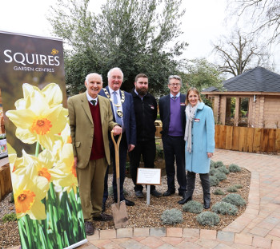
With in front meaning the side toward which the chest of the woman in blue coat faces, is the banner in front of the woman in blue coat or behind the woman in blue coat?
in front

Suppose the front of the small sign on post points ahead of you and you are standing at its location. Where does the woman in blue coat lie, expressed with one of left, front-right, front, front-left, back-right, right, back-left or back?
left

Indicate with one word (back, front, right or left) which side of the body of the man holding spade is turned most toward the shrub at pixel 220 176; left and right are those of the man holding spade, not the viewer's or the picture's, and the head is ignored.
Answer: left

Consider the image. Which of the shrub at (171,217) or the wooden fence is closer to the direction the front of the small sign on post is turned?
the shrub

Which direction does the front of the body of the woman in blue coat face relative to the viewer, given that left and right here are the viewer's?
facing the viewer and to the left of the viewer

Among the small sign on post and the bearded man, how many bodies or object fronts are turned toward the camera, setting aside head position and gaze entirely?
2

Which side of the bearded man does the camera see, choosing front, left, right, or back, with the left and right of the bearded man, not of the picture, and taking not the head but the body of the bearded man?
front

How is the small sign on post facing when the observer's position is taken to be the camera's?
facing the viewer

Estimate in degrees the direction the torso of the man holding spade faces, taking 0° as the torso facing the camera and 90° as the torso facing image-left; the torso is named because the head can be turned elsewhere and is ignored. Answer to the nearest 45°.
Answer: approximately 315°

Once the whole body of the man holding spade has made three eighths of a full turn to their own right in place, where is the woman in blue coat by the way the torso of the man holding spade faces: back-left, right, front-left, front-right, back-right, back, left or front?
back
